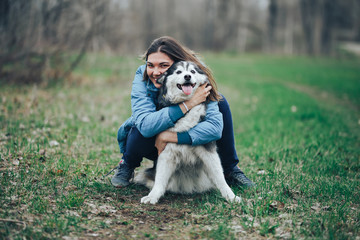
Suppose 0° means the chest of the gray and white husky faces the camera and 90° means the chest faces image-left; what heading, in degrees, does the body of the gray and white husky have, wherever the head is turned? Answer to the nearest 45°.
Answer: approximately 0°

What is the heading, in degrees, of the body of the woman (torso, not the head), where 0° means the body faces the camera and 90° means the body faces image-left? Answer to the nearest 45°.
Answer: approximately 0°
